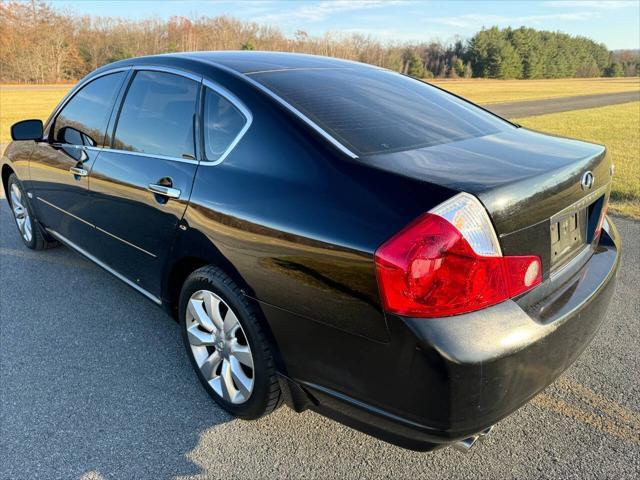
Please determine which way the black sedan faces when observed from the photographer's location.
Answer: facing away from the viewer and to the left of the viewer
